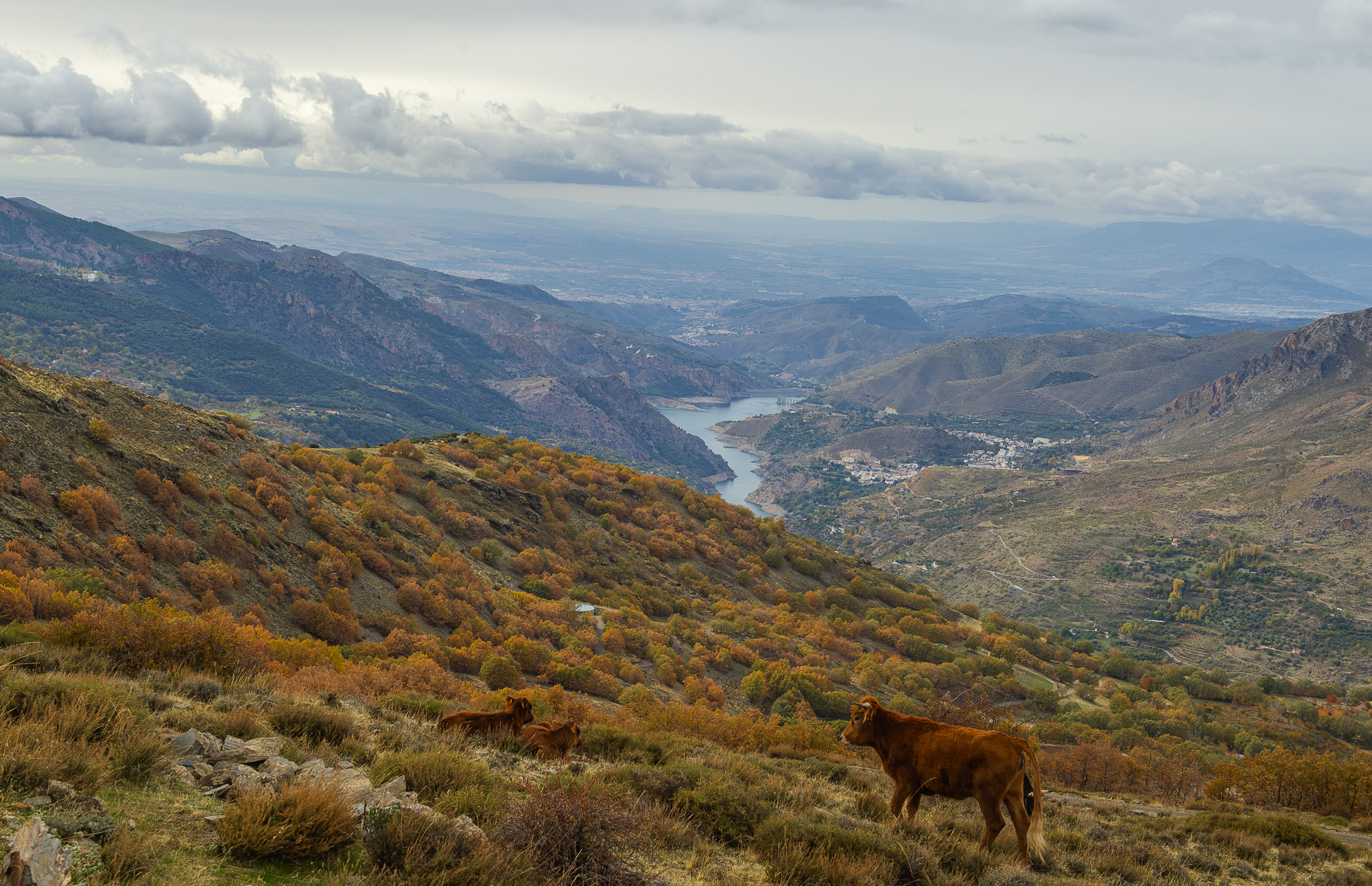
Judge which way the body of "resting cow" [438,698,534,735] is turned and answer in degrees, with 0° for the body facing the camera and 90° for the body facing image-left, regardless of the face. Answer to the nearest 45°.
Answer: approximately 270°

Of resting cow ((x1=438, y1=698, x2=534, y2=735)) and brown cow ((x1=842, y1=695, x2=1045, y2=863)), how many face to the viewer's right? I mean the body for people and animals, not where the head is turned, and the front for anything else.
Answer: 1

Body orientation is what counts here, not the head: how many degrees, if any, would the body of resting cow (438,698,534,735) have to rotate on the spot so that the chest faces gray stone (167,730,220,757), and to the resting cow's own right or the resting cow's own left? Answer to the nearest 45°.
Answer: approximately 135° to the resting cow's own right

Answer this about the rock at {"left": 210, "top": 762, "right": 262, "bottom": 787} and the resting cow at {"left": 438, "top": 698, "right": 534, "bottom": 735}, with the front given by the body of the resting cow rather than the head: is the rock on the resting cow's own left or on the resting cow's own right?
on the resting cow's own right

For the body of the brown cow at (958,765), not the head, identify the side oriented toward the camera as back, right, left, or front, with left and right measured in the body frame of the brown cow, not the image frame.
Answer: left
